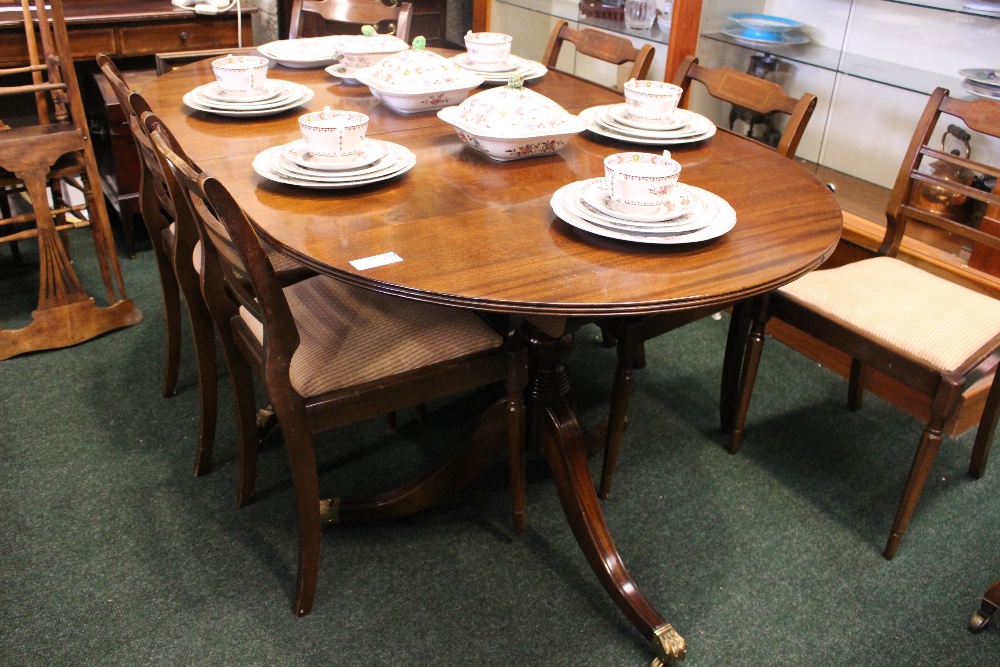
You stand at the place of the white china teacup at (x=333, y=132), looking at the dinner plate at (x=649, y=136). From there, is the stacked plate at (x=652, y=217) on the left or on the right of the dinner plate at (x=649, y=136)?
right

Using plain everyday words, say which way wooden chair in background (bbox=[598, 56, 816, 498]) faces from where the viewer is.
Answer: facing the viewer and to the left of the viewer

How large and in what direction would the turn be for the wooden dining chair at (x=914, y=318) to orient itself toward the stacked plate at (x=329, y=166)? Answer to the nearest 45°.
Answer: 0° — it already faces it

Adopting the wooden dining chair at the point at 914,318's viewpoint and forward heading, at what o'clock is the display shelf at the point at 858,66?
The display shelf is roughly at 4 o'clock from the wooden dining chair.

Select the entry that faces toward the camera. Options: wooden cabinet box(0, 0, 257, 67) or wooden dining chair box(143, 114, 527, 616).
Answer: the wooden cabinet

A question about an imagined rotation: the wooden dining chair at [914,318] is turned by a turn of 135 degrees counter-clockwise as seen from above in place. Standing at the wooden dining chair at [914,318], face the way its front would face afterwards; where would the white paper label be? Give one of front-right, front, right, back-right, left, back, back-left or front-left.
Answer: back-right

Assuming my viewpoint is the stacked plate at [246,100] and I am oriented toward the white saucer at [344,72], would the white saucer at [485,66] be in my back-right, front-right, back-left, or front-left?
front-right

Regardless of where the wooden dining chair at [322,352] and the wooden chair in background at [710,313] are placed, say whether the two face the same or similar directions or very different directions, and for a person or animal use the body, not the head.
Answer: very different directions

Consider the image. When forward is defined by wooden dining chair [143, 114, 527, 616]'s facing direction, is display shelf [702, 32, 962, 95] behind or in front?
in front

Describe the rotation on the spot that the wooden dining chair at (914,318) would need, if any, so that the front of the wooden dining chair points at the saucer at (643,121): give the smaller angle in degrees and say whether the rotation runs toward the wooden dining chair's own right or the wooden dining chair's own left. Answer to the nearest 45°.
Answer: approximately 45° to the wooden dining chair's own right

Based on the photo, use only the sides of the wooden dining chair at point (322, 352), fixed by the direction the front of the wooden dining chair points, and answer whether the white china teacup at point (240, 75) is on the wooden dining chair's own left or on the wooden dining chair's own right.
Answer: on the wooden dining chair's own left

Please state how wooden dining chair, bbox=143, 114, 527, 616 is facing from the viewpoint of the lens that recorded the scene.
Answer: facing away from the viewer and to the right of the viewer

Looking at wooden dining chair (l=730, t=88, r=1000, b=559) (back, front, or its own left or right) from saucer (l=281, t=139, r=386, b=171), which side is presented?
front

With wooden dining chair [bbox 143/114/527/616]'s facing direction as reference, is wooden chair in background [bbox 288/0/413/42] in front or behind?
in front

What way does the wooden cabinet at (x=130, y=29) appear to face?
toward the camera

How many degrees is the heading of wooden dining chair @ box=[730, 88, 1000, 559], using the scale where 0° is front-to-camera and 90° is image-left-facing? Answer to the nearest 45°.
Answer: approximately 45°

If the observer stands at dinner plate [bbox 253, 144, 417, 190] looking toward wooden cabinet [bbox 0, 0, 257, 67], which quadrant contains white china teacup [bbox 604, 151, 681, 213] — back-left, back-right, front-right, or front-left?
back-right
